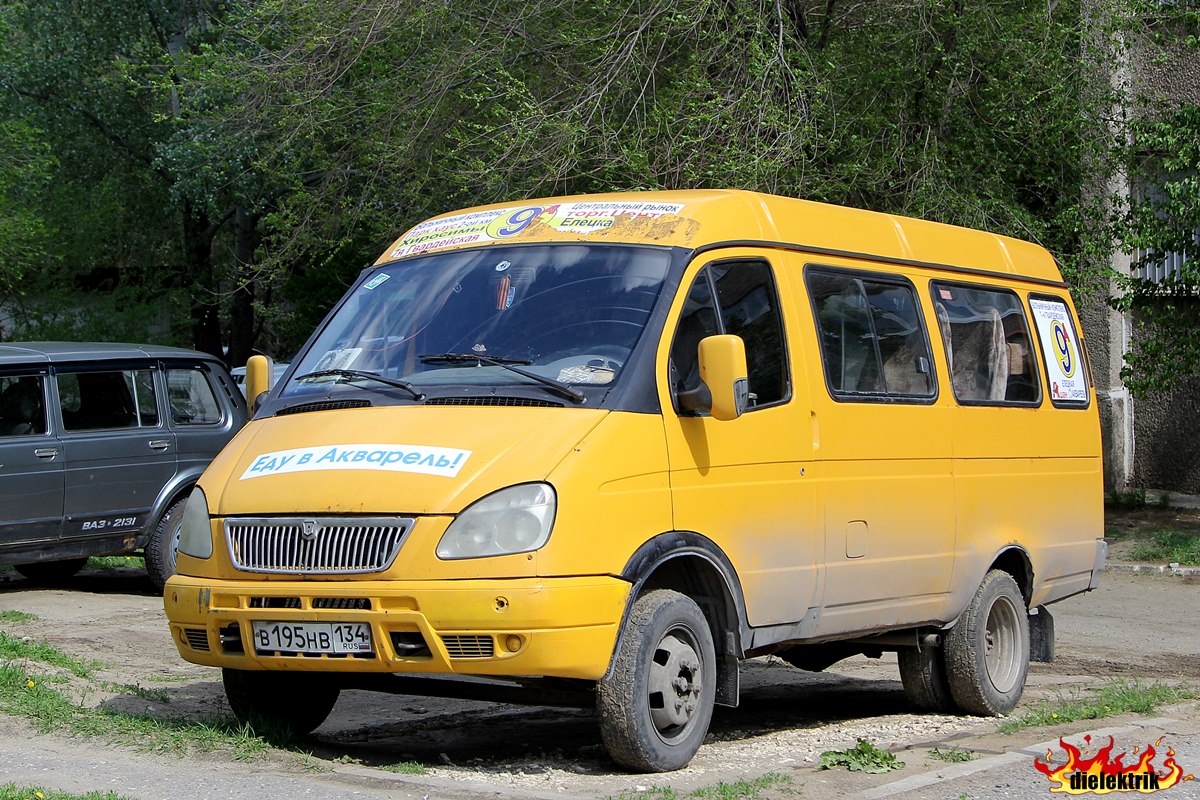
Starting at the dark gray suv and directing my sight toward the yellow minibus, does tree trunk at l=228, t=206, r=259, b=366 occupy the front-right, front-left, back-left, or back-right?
back-left

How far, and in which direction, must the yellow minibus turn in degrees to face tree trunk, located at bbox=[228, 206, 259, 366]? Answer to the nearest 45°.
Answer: approximately 135° to its right

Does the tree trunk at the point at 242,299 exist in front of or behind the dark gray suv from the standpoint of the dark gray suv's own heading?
behind

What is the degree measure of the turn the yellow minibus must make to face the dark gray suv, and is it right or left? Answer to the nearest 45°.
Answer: approximately 90° to its right

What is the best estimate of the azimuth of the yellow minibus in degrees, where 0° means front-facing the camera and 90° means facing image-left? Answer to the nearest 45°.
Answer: approximately 45°

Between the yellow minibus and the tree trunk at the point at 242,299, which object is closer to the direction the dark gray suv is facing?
the yellow minibus

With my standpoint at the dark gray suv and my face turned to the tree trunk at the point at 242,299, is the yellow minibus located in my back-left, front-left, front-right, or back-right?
back-right
